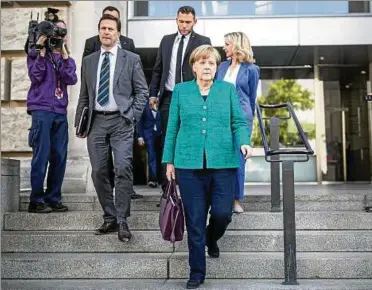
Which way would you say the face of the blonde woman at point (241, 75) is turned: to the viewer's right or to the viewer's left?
to the viewer's left

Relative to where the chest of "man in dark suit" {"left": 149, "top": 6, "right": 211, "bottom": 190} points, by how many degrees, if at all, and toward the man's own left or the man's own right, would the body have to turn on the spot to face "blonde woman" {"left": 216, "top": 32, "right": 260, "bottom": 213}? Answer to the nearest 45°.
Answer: approximately 90° to the man's own left

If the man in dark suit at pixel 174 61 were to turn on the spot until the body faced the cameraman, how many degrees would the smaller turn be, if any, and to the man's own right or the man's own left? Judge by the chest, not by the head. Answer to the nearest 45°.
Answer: approximately 90° to the man's own right

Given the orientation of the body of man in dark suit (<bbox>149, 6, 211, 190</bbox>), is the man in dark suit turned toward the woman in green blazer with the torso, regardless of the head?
yes

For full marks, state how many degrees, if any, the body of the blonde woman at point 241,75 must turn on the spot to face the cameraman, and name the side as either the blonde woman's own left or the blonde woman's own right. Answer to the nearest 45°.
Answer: approximately 45° to the blonde woman's own right

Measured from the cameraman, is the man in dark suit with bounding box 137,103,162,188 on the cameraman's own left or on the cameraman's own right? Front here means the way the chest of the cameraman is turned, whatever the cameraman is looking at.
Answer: on the cameraman's own left

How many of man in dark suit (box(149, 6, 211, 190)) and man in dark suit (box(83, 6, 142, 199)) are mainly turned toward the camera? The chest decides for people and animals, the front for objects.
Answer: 2

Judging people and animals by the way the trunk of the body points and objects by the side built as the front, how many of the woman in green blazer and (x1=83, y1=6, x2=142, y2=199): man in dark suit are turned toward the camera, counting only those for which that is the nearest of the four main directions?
2

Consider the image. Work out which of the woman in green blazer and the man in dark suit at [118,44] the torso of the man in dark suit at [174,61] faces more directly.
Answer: the woman in green blazer
